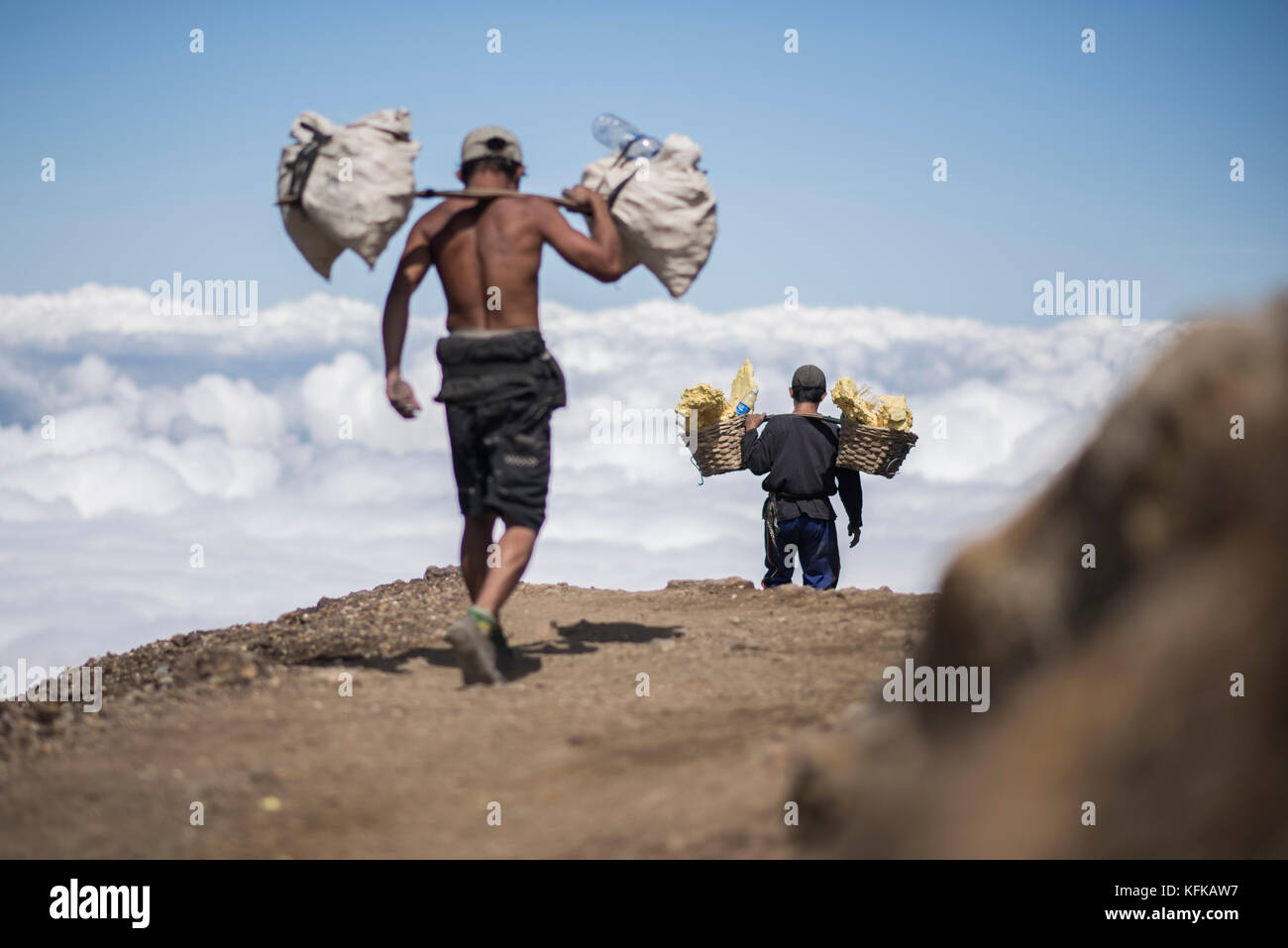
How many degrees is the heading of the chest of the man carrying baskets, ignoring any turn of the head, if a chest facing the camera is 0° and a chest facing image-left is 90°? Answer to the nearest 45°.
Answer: approximately 180°

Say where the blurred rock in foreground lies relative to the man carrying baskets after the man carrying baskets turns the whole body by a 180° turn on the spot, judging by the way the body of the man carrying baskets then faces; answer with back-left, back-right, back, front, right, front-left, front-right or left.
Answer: front

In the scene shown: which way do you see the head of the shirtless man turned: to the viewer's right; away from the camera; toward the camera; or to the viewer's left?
away from the camera

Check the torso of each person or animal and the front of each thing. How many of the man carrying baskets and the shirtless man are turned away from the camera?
2

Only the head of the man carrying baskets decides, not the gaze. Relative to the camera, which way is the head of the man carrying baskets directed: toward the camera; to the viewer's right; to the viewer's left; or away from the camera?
away from the camera

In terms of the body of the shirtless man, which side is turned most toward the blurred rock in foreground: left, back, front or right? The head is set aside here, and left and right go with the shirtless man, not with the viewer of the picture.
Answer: back

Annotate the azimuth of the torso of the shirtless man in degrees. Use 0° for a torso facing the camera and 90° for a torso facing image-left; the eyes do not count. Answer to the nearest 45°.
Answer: approximately 180°

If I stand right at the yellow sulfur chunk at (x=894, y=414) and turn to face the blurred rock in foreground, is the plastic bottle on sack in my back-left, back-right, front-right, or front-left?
front-right

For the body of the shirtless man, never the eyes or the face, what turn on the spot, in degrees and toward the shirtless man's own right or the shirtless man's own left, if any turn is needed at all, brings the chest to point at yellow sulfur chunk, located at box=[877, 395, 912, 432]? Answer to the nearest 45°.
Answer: approximately 45° to the shirtless man's own right
